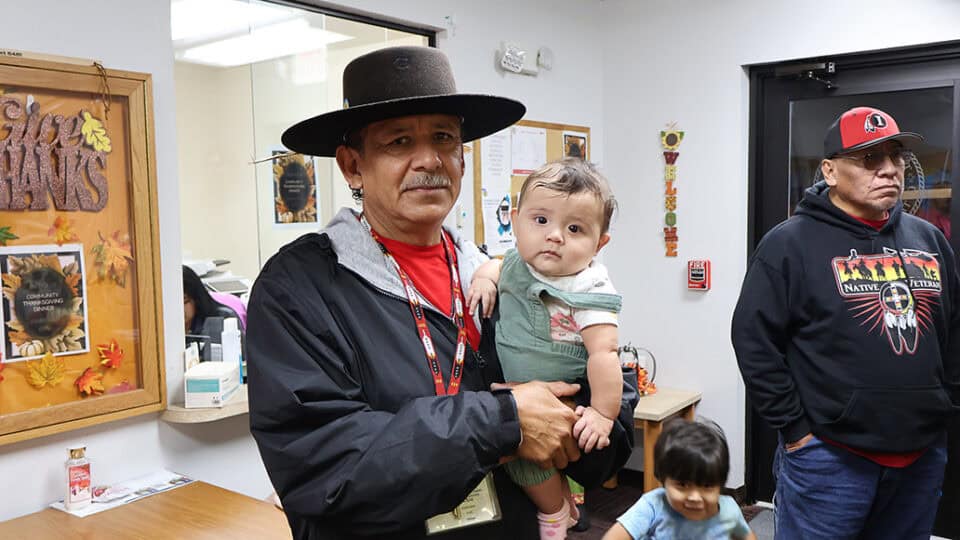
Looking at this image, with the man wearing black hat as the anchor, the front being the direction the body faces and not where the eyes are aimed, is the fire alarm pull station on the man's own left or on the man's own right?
on the man's own left

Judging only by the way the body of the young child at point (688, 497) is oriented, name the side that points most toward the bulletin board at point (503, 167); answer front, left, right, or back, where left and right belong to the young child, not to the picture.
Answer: back

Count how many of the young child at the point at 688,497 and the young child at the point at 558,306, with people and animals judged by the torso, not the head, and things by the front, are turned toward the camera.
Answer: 2

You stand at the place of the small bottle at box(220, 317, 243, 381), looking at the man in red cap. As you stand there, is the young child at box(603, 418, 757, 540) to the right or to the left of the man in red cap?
right

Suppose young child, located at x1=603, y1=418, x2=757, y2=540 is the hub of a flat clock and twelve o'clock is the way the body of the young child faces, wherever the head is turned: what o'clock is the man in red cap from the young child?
The man in red cap is roughly at 7 o'clock from the young child.

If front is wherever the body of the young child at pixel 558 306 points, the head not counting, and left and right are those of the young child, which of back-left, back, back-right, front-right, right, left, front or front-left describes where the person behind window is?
back-right

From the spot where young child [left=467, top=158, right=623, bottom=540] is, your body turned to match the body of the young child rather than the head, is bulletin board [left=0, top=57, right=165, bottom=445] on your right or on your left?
on your right

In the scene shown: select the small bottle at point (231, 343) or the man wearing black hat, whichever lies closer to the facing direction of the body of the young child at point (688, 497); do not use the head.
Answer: the man wearing black hat

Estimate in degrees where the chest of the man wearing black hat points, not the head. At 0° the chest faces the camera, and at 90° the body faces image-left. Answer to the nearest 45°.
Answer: approximately 315°
